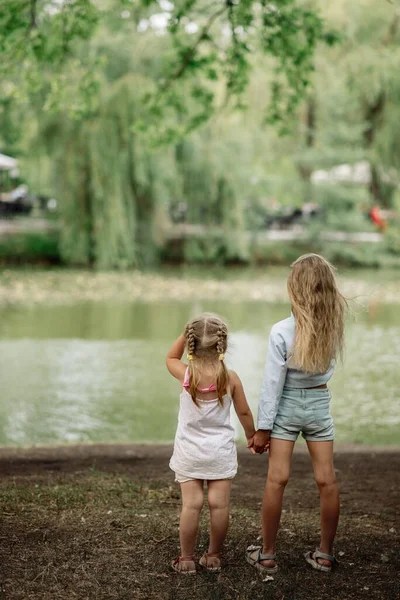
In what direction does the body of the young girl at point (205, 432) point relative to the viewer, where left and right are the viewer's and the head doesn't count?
facing away from the viewer

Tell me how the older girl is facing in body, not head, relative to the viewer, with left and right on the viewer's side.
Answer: facing away from the viewer

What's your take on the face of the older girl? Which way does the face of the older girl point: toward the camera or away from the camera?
away from the camera

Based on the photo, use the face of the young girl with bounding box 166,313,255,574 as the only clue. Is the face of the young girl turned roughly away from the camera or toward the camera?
away from the camera

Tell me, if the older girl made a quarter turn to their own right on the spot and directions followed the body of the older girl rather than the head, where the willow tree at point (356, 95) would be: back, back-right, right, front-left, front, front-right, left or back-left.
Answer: left

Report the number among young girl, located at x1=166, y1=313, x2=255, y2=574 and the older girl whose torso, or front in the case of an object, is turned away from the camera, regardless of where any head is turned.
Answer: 2
